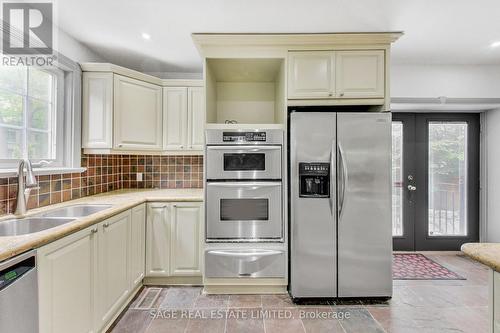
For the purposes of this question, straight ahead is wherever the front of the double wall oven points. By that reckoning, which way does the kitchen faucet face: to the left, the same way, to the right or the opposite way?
to the left

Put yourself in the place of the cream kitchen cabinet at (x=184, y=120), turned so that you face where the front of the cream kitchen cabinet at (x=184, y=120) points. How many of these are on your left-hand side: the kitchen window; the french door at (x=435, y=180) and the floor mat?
2

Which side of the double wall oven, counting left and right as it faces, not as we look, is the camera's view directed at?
front

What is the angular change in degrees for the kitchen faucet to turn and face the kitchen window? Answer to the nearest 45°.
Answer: approximately 135° to its left

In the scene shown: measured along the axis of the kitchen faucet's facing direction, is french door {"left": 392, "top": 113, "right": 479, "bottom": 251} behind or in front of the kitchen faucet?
in front

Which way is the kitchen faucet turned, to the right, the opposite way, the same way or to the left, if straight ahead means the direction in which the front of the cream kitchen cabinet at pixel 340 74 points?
to the left

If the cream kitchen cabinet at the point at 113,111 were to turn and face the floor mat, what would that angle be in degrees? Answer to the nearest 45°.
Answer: approximately 45° to its left

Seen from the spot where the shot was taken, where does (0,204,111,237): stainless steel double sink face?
facing the viewer and to the right of the viewer

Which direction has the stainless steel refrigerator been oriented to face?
toward the camera

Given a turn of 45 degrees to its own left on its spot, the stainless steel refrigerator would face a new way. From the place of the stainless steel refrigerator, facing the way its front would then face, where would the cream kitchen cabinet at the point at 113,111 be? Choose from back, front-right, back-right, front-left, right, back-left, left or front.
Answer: back-right

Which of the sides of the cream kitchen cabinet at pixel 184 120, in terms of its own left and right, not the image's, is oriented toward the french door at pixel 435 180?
left

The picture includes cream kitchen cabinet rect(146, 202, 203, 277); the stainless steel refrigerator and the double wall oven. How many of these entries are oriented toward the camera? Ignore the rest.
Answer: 3

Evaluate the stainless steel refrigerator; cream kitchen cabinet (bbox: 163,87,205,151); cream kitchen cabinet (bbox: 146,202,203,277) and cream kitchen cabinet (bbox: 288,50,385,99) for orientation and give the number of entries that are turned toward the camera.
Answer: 4

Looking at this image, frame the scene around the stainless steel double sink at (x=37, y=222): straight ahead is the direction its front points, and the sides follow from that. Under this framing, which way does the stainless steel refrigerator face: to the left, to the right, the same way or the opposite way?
to the right
